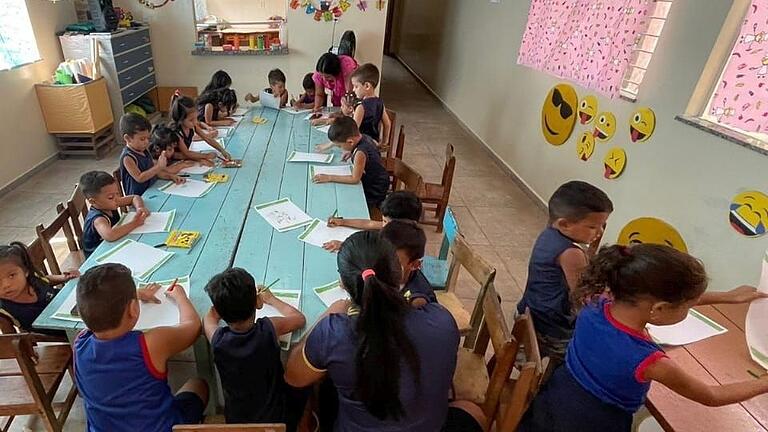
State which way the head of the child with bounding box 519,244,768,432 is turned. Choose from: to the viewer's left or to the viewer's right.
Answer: to the viewer's right

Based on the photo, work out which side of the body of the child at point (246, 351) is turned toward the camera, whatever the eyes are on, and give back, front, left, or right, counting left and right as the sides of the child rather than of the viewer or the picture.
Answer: back

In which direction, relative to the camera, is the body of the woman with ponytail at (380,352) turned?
away from the camera

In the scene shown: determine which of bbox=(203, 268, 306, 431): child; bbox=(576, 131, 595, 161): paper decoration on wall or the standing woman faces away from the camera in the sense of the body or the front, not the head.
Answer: the child

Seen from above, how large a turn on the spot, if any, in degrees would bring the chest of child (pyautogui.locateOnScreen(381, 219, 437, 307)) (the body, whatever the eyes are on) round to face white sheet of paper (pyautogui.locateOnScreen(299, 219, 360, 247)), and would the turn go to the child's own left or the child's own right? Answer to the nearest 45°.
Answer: approximately 45° to the child's own right

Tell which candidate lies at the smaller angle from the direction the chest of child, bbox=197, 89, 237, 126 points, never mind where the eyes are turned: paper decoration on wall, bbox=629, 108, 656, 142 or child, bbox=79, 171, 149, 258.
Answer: the paper decoration on wall

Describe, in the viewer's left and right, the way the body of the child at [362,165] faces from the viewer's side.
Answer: facing to the left of the viewer

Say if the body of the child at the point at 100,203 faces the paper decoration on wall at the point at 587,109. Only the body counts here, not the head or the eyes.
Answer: yes

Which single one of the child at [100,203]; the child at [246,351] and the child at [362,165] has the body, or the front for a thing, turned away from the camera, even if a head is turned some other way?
the child at [246,351]

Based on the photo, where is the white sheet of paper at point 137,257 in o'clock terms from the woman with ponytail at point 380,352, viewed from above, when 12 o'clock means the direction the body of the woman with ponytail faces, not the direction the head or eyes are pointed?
The white sheet of paper is roughly at 10 o'clock from the woman with ponytail.

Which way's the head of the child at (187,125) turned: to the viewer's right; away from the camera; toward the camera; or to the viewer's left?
to the viewer's right

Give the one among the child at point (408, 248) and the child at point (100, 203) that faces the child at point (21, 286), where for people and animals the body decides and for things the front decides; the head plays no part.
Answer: the child at point (408, 248)
